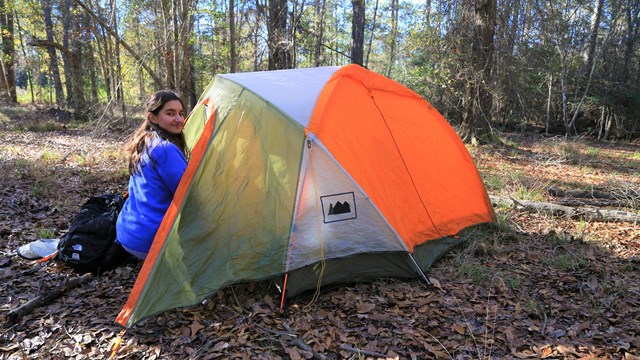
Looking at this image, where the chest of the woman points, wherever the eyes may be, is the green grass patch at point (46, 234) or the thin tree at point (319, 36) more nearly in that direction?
the thin tree
